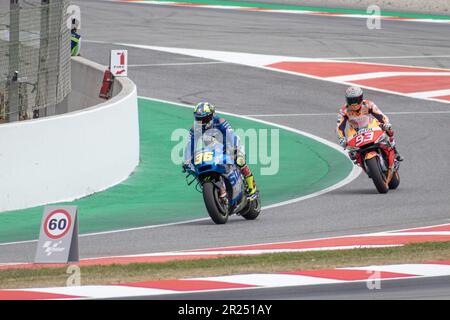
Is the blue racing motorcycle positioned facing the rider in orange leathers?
no

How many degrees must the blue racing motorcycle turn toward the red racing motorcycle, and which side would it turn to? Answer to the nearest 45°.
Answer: approximately 180°

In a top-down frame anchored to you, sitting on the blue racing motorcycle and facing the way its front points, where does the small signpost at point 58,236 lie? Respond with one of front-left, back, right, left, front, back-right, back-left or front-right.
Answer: front

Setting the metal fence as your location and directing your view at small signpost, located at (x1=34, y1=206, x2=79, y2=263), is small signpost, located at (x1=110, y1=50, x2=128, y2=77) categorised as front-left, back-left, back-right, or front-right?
back-left

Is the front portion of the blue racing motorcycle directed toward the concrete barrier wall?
no

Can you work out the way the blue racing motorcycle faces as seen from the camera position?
facing the viewer and to the left of the viewer

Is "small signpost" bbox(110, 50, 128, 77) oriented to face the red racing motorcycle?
no

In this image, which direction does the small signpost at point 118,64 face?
toward the camera
